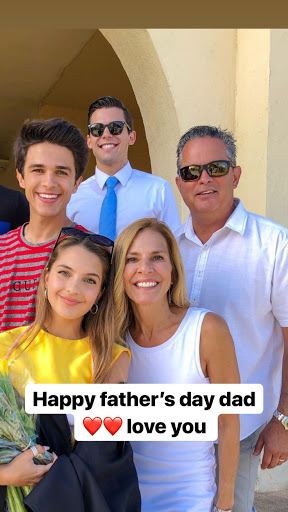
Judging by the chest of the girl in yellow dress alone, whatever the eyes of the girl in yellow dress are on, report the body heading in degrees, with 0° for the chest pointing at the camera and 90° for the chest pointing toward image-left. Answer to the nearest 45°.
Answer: approximately 0°

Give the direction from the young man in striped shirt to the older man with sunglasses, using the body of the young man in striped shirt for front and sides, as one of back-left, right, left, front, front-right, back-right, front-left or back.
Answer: left

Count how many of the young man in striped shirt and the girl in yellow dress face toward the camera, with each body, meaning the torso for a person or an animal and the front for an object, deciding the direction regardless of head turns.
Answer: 2

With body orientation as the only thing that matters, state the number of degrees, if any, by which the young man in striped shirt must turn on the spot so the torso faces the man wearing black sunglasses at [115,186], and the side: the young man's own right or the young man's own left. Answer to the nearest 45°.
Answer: approximately 135° to the young man's own left
